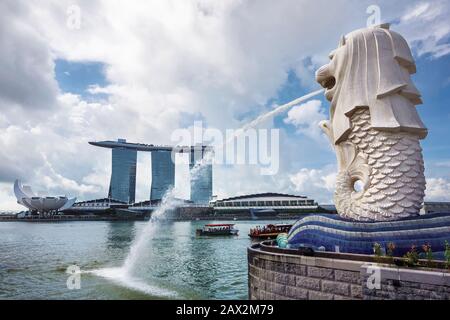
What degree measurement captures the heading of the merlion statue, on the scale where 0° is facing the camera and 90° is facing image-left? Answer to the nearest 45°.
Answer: approximately 135°
